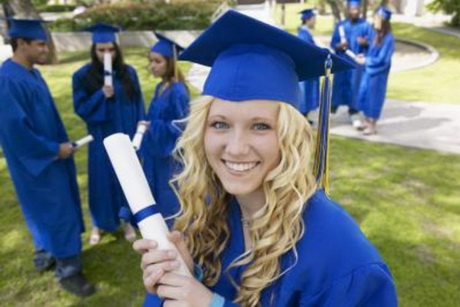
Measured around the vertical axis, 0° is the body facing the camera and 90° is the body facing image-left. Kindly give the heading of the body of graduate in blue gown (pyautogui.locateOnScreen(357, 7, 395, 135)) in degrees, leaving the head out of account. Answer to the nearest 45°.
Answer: approximately 90°

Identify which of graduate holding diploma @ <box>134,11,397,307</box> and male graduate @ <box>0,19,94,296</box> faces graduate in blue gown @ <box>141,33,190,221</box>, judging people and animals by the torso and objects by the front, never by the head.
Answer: the male graduate

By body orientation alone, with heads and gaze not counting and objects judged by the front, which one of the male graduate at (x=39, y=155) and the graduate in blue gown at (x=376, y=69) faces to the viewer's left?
the graduate in blue gown

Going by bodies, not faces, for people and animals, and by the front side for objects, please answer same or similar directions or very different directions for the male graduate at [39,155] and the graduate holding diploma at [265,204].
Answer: very different directions

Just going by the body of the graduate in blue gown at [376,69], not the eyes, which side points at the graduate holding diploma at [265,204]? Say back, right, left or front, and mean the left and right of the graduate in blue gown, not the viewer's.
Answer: left

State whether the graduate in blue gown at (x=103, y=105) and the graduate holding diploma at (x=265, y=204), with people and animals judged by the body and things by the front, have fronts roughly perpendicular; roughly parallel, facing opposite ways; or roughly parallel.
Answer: roughly parallel

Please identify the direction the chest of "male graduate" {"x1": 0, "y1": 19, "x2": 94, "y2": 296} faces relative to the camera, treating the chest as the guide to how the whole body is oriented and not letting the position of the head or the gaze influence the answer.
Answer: to the viewer's right

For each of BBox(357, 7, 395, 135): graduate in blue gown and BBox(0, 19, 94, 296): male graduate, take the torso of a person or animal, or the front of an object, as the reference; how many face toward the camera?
0

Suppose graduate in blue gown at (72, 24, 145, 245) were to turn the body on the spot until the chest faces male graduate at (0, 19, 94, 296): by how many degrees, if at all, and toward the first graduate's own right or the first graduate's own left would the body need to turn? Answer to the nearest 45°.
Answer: approximately 45° to the first graduate's own right

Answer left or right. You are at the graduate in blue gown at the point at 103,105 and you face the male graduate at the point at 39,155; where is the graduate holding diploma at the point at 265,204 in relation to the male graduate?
left

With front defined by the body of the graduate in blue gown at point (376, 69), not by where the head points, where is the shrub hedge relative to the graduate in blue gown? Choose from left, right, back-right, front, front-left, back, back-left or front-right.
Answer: front-right

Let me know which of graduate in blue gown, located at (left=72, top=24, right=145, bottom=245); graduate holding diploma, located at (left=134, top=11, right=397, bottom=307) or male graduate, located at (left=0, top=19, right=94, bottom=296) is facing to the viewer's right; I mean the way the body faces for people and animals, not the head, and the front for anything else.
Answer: the male graduate
